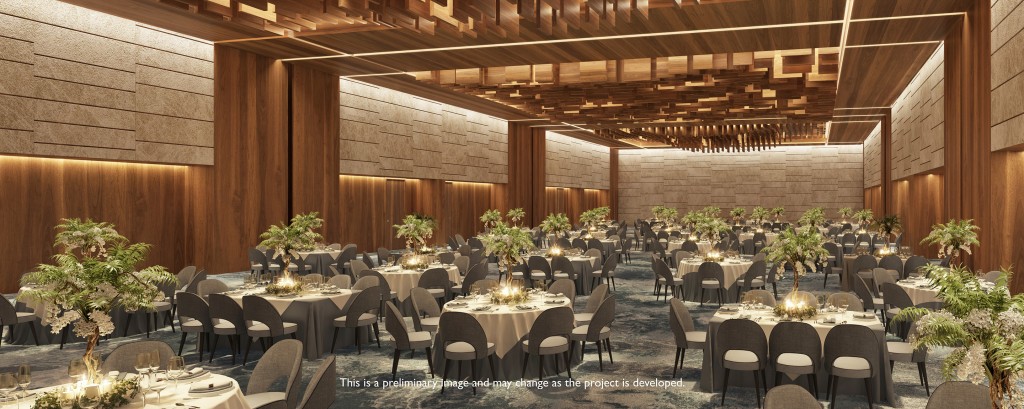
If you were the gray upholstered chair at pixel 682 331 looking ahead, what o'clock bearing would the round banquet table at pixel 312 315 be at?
The round banquet table is roughly at 6 o'clock from the gray upholstered chair.

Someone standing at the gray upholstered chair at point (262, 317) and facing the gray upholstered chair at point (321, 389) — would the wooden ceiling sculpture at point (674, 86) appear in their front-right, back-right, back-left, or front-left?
back-left

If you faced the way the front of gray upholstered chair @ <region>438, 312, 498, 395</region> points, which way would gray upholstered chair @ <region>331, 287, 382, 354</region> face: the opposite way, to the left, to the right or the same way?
to the left

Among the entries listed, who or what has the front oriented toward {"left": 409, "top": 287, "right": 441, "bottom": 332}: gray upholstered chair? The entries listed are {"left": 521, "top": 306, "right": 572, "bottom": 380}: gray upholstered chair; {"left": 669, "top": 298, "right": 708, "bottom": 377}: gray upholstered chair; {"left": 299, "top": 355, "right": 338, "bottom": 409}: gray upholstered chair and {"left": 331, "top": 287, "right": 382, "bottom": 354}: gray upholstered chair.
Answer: {"left": 521, "top": 306, "right": 572, "bottom": 380}: gray upholstered chair

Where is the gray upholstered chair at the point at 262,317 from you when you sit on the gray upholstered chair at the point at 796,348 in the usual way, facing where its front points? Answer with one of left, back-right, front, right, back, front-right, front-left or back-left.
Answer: left

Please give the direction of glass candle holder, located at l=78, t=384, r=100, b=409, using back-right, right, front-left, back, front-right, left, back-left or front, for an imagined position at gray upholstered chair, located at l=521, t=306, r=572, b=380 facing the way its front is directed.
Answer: left

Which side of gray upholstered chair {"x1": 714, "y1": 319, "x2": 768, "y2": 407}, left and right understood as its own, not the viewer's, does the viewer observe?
back

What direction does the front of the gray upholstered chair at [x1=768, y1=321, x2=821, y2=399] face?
away from the camera

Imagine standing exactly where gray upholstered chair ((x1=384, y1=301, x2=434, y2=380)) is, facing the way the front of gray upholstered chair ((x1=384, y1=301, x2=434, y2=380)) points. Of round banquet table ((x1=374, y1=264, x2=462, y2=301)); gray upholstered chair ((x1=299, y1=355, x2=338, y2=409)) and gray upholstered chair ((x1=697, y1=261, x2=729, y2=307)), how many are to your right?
1

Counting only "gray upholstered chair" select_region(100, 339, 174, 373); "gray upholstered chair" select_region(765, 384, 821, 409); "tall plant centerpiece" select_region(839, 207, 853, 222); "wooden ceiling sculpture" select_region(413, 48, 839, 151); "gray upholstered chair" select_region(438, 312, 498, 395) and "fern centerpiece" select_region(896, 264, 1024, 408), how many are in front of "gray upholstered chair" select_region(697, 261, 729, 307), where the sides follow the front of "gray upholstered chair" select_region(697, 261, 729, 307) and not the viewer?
2

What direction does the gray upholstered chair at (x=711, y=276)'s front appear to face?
away from the camera

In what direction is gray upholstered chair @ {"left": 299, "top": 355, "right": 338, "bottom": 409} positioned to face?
to the viewer's left

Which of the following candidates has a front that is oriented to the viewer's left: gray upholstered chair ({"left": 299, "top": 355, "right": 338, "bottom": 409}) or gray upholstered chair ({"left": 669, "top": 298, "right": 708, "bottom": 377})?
gray upholstered chair ({"left": 299, "top": 355, "right": 338, "bottom": 409})

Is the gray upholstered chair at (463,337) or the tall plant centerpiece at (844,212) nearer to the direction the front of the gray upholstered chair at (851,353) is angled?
the tall plant centerpiece
